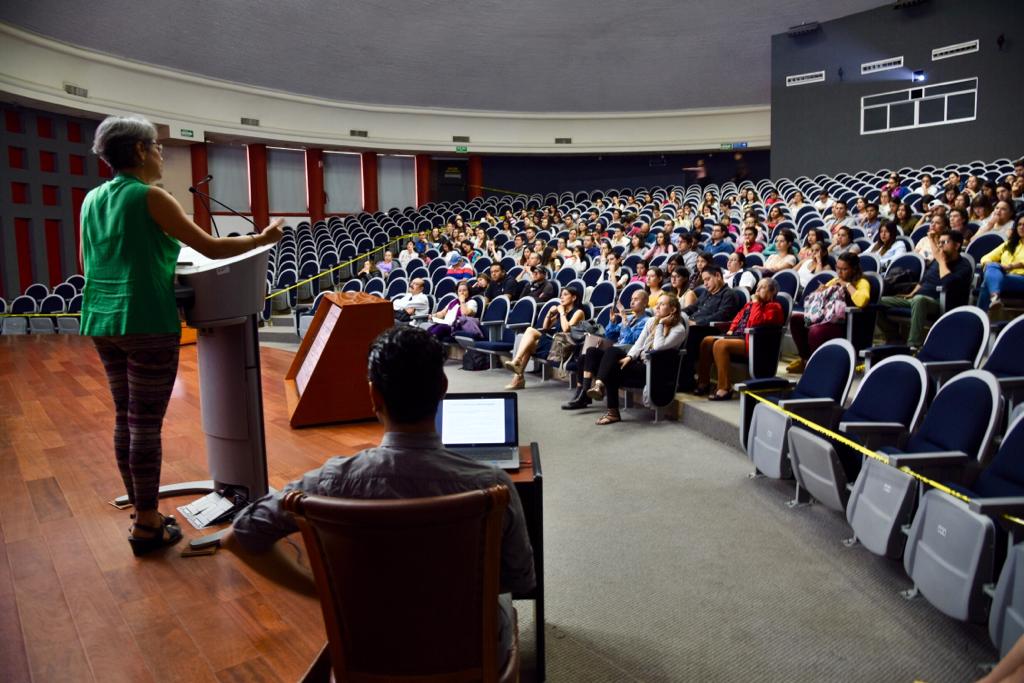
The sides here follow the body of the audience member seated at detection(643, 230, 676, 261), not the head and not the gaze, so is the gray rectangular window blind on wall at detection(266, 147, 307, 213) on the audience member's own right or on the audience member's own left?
on the audience member's own right

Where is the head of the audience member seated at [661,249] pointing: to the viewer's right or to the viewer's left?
to the viewer's left

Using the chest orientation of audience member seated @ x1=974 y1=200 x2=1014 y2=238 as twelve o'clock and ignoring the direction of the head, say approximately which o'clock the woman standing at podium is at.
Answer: The woman standing at podium is roughly at 11 o'clock from the audience member seated.

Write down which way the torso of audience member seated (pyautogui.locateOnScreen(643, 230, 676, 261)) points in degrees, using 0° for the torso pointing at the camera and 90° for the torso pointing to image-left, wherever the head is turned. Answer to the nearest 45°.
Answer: approximately 45°

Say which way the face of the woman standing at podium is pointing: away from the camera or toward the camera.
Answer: away from the camera

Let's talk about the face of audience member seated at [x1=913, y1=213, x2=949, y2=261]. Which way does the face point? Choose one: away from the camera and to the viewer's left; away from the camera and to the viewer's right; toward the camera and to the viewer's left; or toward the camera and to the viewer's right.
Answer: toward the camera and to the viewer's left

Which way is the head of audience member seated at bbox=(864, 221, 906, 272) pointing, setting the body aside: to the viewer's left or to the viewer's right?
to the viewer's left

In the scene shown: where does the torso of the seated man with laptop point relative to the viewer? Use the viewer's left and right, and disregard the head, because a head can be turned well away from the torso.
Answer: facing away from the viewer

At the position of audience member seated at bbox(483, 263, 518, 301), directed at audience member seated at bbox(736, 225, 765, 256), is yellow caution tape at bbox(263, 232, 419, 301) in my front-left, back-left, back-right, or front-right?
back-left

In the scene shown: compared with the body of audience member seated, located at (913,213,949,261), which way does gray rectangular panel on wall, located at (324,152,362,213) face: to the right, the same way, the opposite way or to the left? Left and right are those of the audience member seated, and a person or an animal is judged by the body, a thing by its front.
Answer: to the left

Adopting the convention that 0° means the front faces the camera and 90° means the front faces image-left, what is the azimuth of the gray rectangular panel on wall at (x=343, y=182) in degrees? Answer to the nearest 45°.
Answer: approximately 0°

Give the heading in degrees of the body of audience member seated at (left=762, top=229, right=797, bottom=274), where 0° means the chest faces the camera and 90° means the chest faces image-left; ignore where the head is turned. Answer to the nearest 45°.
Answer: approximately 45°

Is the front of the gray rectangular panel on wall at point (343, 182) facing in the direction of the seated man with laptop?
yes

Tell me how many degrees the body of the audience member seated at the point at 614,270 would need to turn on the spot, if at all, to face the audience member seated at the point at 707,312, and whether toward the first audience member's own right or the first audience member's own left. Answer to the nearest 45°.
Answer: approximately 45° to the first audience member's own left
